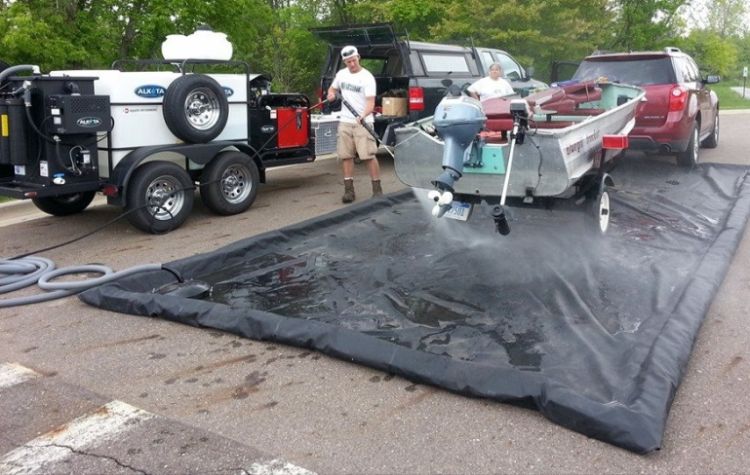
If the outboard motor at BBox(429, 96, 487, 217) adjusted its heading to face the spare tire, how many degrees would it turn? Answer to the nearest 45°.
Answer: approximately 90° to its left

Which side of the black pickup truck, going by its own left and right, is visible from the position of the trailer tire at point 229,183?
back

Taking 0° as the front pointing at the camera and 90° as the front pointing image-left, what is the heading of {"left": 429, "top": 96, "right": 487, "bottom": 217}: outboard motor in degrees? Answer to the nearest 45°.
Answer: approximately 225°

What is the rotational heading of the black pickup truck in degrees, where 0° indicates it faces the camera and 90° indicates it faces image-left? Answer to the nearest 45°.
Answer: approximately 225°

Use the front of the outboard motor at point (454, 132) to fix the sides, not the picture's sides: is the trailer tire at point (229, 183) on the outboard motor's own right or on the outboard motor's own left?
on the outboard motor's own left

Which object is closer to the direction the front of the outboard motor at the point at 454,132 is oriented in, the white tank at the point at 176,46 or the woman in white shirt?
the woman in white shirt

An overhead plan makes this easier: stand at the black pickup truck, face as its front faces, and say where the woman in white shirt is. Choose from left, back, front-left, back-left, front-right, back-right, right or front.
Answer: right

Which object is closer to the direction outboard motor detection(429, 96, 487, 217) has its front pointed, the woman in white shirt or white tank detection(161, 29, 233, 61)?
the woman in white shirt

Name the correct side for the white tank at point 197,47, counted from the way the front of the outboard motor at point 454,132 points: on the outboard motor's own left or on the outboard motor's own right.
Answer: on the outboard motor's own left

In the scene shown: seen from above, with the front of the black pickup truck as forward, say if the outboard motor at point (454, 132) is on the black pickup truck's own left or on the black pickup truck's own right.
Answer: on the black pickup truck's own right

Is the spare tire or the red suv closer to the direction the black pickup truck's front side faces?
the red suv
